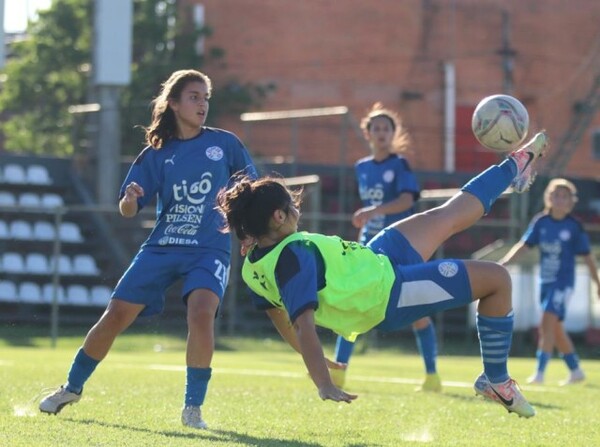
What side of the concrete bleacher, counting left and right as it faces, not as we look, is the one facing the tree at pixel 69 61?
back

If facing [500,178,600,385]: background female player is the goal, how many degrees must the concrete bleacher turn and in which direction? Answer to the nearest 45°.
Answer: approximately 45° to its left

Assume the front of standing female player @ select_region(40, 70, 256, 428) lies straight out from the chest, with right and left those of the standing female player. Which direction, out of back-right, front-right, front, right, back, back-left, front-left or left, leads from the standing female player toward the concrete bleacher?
back

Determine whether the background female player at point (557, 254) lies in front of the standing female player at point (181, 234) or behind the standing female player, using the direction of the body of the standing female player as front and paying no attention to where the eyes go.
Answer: behind

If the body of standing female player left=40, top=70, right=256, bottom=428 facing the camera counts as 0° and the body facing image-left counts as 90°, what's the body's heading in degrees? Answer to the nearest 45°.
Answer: approximately 0°

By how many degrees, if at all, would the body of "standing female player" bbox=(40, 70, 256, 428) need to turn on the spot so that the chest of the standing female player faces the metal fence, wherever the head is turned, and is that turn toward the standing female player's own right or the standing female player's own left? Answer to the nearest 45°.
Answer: approximately 180°

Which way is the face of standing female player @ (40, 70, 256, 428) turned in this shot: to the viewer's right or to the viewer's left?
to the viewer's right

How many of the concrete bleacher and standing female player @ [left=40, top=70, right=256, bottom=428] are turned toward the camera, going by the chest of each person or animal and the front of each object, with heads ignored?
2

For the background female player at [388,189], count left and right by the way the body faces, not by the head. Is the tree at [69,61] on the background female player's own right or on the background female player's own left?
on the background female player's own right
